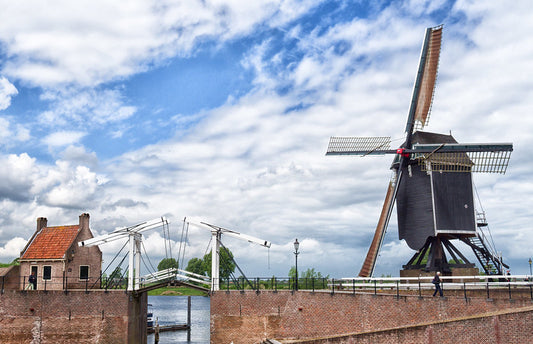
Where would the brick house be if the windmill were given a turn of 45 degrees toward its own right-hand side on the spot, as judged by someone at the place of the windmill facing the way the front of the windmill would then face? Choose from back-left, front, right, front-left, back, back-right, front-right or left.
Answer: front

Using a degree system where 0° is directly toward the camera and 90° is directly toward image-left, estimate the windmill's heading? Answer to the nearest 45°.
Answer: approximately 45°

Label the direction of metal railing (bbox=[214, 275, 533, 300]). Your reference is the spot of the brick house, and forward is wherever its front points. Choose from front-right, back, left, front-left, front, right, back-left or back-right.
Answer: left

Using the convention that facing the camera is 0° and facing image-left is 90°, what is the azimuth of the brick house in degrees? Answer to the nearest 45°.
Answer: approximately 45°

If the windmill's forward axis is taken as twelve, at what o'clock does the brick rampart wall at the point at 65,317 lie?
The brick rampart wall is roughly at 1 o'clock from the windmill.
